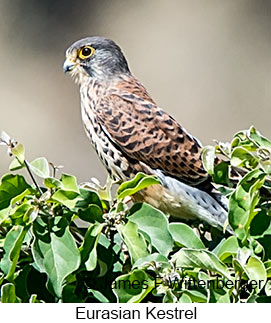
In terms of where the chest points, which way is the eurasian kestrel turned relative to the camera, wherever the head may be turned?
to the viewer's left
